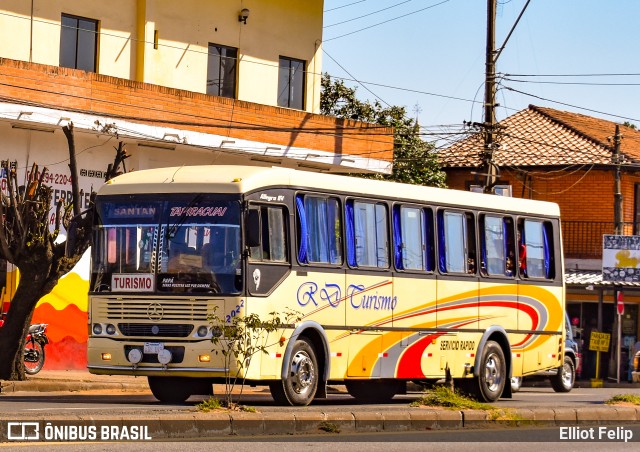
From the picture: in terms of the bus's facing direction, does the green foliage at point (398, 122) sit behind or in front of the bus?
behind

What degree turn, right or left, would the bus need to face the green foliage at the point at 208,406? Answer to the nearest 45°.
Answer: approximately 45° to its left

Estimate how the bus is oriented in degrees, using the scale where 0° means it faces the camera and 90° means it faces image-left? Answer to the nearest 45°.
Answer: approximately 45°

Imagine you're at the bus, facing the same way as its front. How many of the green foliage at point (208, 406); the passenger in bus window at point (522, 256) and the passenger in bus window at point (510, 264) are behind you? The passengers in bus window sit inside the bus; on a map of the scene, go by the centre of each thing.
2

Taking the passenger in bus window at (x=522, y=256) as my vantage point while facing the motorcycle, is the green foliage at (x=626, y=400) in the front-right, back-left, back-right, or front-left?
back-left

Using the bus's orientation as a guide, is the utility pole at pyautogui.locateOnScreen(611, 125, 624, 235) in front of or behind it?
behind

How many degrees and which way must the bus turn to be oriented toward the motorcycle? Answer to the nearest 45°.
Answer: approximately 90° to its right
